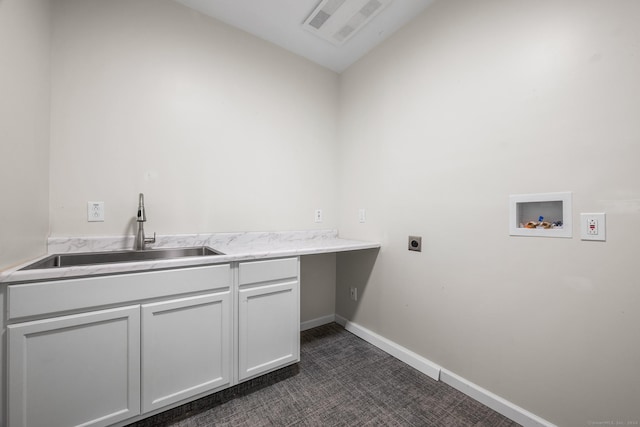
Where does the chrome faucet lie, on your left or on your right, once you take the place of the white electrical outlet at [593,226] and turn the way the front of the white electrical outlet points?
on your right

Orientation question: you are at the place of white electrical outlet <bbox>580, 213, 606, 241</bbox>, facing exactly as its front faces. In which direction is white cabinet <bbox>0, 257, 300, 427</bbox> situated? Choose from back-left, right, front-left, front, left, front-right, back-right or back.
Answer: front-right

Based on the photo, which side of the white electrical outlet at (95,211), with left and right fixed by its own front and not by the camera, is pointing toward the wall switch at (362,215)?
left

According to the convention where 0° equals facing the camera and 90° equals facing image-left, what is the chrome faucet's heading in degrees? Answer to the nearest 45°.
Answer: approximately 0°

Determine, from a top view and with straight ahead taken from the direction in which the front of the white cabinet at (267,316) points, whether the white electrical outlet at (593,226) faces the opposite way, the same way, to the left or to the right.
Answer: to the right

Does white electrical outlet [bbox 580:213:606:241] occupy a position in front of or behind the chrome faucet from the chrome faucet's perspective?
in front

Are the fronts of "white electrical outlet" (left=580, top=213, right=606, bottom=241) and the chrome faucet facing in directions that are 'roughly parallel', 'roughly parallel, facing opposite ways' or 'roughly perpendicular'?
roughly perpendicular

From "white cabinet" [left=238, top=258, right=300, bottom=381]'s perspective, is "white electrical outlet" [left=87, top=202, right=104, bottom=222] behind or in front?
behind

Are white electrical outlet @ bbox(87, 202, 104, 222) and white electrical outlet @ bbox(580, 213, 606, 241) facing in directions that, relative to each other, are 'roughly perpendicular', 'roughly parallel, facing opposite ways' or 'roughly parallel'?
roughly perpendicular
